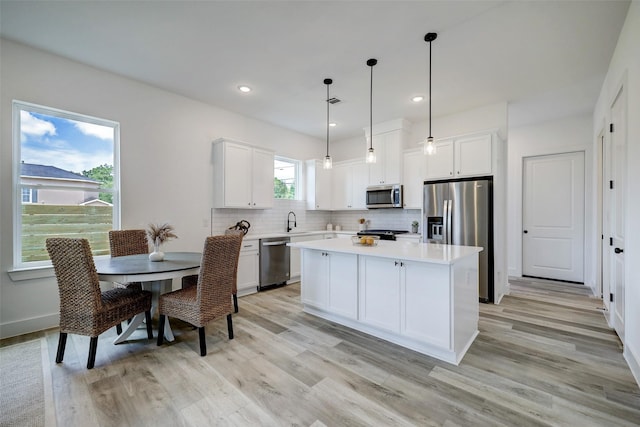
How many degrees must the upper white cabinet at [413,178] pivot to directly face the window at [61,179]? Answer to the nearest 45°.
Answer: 0° — it already faces it

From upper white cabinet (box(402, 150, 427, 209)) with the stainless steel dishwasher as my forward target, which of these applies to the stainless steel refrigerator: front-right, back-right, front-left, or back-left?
back-left

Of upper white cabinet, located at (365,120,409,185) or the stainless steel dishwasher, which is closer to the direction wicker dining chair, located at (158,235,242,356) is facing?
the stainless steel dishwasher

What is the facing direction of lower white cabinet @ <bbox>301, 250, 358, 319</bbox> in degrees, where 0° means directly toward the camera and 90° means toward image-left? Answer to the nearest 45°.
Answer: approximately 45°

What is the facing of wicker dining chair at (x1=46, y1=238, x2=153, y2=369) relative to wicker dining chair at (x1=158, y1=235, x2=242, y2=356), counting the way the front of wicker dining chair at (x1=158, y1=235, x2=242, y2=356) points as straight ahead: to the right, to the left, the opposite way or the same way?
to the right

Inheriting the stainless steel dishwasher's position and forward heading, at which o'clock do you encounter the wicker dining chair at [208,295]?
The wicker dining chair is roughly at 2 o'clock from the stainless steel dishwasher.

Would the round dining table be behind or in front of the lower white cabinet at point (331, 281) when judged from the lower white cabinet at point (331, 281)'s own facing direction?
in front

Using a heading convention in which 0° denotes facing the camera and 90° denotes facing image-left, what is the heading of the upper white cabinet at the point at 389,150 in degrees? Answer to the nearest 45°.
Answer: approximately 45°

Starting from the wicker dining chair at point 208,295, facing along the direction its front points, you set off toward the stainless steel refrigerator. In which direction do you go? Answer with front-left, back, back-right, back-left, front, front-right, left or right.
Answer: back-right
